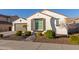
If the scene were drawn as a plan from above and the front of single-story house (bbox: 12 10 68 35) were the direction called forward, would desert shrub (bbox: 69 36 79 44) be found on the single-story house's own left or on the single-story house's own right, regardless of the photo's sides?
on the single-story house's own left

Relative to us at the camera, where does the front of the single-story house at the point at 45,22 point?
facing the viewer

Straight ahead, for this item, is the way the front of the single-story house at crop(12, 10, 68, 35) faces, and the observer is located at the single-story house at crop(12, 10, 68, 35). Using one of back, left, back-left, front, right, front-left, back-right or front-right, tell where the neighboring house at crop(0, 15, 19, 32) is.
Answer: right
